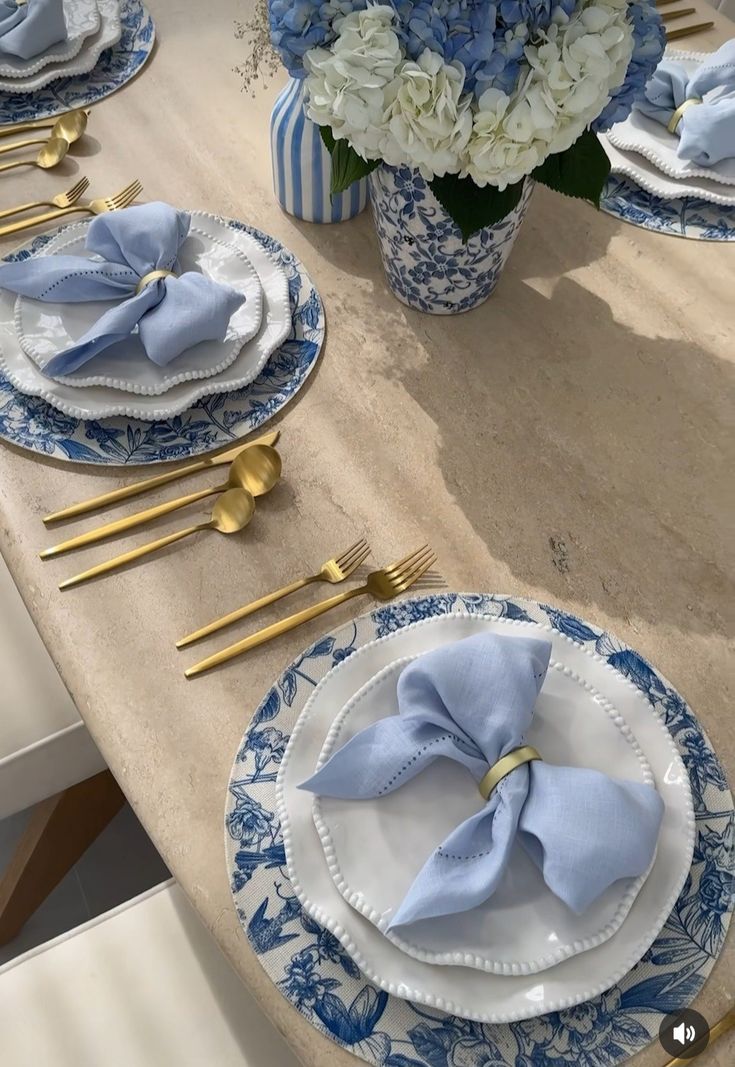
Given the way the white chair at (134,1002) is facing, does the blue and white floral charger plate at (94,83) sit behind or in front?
in front

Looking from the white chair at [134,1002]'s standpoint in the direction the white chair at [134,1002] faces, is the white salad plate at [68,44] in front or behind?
in front

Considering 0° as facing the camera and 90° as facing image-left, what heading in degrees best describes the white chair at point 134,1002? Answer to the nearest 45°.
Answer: approximately 225°

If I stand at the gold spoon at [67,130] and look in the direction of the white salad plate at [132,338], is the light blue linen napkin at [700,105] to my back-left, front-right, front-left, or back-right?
front-left

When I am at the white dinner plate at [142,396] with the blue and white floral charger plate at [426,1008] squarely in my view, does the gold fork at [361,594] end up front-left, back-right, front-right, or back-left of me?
front-left

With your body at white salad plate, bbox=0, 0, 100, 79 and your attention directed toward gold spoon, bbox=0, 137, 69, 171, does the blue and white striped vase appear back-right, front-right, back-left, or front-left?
front-left
